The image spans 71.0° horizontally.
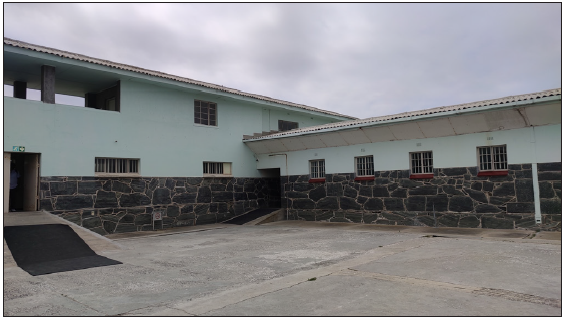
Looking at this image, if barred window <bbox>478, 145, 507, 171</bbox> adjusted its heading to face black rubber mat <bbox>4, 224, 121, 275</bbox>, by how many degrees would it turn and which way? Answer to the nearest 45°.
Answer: approximately 45° to its right

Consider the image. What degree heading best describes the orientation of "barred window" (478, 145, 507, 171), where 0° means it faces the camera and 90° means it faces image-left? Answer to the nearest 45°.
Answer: approximately 0°

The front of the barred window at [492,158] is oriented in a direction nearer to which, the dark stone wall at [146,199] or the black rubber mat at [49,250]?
the black rubber mat

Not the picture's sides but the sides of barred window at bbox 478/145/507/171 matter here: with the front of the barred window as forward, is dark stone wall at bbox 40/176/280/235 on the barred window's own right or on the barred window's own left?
on the barred window's own right

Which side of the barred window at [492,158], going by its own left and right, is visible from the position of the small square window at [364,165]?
right

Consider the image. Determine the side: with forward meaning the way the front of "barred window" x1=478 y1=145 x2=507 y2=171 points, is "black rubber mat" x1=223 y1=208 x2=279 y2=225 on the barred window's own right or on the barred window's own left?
on the barred window's own right

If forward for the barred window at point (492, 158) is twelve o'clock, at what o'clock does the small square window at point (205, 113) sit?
The small square window is roughly at 3 o'clock from the barred window.

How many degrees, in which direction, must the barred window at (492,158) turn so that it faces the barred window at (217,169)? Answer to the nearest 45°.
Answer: approximately 90° to its right

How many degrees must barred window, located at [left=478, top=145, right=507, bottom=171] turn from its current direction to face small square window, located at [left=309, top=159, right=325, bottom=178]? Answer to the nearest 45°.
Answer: approximately 90° to its right
